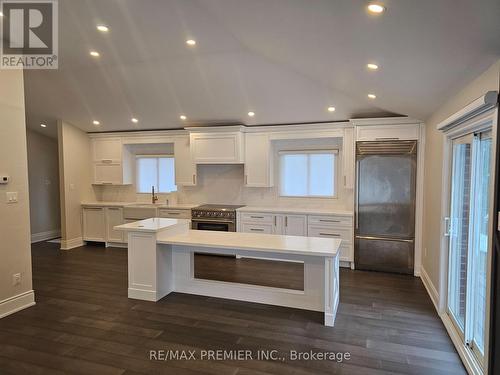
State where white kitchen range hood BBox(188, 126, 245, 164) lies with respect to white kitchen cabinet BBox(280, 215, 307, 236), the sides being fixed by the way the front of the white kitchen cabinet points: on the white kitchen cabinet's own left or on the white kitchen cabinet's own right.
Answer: on the white kitchen cabinet's own right

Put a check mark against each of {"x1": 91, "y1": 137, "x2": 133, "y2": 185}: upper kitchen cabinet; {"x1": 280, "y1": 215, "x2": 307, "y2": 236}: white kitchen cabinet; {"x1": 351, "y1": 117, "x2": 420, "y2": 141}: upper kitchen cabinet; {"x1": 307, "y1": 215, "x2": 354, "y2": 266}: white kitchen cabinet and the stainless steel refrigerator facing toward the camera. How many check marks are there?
5

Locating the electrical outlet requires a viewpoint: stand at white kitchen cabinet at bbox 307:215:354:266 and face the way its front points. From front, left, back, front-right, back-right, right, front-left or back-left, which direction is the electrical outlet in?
front-right

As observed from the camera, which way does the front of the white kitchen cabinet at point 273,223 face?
facing the viewer

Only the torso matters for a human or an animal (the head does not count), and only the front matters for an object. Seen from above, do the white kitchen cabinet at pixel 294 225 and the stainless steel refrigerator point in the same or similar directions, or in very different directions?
same or similar directions

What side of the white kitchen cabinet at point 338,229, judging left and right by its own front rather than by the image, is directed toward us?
front

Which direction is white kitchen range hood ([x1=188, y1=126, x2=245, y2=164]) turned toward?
toward the camera

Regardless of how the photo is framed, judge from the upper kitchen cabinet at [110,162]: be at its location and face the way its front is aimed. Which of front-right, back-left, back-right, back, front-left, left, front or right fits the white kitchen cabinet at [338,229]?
front-left

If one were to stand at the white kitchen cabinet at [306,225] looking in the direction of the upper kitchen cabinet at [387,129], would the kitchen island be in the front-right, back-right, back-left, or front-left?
back-right

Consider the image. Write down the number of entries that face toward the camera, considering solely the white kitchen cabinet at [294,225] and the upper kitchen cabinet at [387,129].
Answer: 2

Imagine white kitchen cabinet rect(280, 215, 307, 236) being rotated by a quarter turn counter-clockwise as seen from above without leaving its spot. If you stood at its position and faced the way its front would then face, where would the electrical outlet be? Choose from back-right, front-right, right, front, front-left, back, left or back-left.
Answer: back-right

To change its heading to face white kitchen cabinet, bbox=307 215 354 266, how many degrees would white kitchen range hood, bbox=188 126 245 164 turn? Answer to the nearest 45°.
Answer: approximately 45° to its left

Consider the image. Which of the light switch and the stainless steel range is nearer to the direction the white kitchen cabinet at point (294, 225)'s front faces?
the light switch
